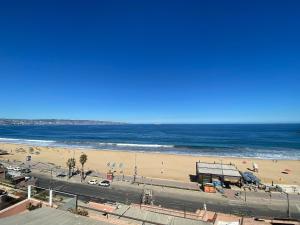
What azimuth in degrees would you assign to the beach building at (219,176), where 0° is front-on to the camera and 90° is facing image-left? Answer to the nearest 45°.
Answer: approximately 0°

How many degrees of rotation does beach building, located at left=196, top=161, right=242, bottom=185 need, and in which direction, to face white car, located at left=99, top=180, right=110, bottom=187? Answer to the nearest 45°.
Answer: approximately 90° to its right
